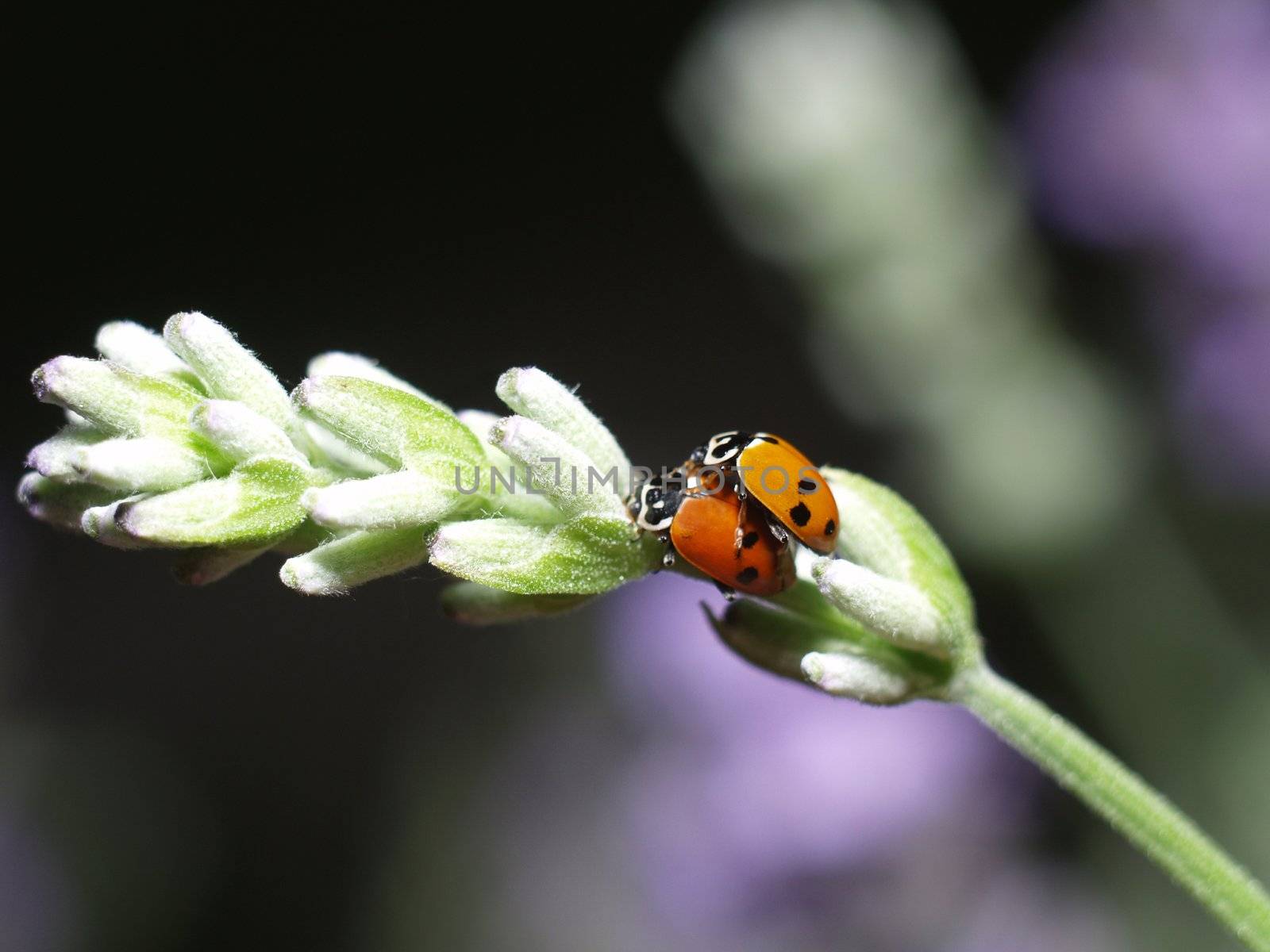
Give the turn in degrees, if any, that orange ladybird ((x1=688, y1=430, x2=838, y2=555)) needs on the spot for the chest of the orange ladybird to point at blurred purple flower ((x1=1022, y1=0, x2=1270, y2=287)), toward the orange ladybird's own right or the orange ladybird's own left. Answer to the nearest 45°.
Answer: approximately 135° to the orange ladybird's own right

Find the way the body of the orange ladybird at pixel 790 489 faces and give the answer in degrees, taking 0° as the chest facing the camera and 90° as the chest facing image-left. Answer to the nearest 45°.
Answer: approximately 90°

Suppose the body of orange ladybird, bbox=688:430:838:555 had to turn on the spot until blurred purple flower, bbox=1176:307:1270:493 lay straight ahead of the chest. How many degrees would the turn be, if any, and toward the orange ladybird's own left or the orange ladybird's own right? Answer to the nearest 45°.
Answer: approximately 135° to the orange ladybird's own right
